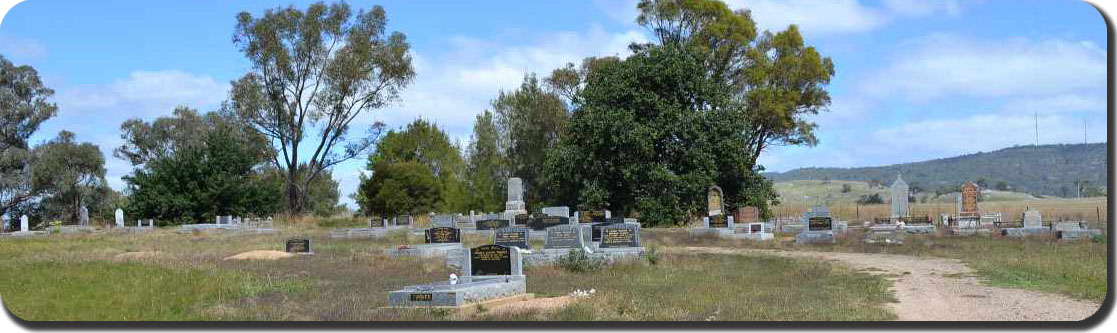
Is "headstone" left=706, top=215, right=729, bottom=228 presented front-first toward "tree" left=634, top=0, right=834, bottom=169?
no

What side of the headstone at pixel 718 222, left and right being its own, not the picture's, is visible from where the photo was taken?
front

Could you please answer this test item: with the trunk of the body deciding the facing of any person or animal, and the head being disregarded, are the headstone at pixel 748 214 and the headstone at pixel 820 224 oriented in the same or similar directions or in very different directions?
same or similar directions

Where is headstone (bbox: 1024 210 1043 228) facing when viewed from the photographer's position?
facing the viewer

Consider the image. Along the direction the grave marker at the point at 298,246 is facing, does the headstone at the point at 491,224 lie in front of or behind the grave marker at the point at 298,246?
behind

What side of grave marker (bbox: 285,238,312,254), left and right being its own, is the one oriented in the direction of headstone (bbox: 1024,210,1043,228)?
left

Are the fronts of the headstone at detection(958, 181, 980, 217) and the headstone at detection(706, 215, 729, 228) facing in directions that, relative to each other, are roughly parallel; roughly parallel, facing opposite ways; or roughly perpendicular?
roughly parallel

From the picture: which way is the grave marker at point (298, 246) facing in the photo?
toward the camera

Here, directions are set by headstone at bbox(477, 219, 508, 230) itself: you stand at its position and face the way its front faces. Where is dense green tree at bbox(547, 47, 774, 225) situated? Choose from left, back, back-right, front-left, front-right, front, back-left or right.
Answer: back-left

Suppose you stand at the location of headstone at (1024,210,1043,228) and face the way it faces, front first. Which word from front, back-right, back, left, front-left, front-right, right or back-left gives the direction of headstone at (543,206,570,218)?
right

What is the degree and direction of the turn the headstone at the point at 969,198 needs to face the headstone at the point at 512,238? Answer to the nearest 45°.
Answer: approximately 45° to its right

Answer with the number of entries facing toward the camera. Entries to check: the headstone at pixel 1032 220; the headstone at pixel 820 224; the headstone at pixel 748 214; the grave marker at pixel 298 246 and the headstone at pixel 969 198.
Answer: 5

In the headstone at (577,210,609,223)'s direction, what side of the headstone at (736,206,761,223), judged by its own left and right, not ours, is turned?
right

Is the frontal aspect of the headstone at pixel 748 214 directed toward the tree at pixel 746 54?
no
